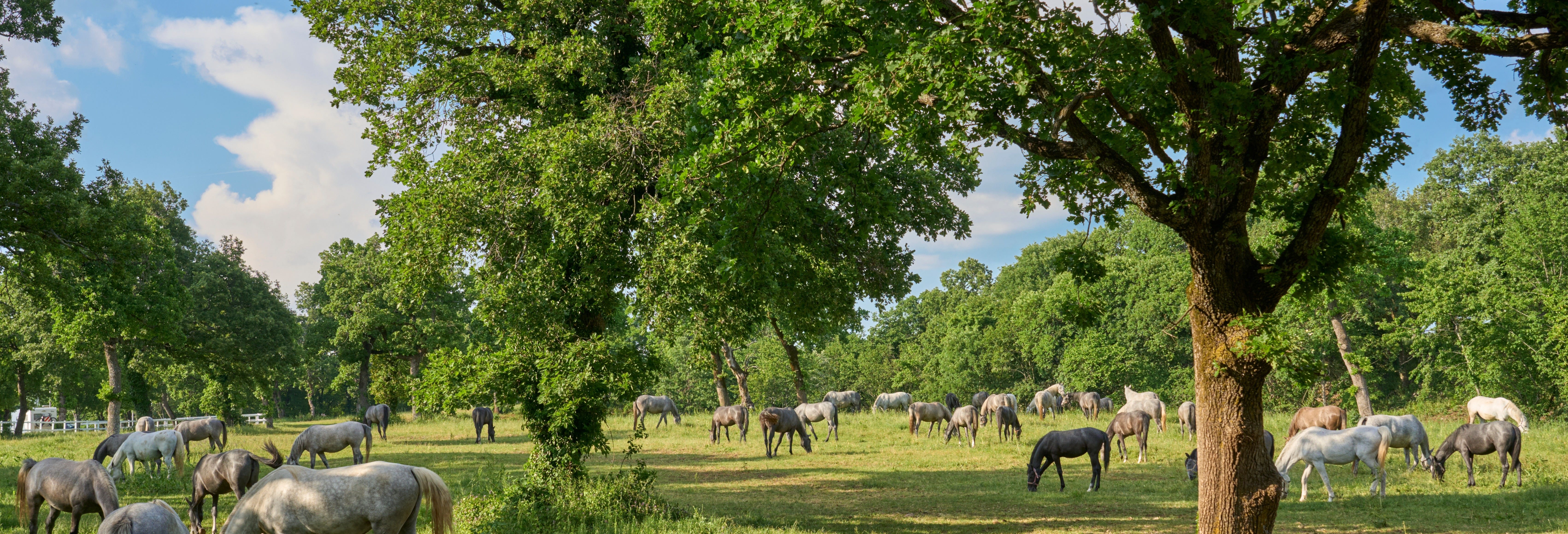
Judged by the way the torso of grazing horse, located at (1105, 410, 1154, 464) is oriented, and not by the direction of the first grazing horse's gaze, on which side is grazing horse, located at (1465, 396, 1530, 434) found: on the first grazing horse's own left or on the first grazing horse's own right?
on the first grazing horse's own right

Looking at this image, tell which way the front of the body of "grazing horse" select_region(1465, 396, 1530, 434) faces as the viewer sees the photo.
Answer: to the viewer's right

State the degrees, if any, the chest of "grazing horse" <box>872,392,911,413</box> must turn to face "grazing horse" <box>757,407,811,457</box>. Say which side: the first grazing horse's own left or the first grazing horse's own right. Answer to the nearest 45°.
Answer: approximately 90° to the first grazing horse's own left

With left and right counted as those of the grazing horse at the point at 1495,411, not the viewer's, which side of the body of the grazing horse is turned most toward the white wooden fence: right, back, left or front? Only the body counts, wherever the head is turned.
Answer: back

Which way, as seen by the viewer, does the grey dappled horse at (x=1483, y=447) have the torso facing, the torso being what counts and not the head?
to the viewer's left

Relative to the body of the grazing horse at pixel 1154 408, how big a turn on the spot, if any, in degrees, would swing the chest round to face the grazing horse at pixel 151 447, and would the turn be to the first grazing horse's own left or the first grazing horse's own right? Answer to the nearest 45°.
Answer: approximately 45° to the first grazing horse's own left

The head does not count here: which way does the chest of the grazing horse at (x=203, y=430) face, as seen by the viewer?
to the viewer's left

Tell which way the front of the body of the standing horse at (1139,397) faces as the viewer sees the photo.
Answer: to the viewer's left

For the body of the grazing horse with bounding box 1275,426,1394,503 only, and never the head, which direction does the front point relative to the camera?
to the viewer's left

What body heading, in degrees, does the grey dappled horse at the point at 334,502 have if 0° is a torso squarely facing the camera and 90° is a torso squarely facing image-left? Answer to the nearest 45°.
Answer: approximately 90°

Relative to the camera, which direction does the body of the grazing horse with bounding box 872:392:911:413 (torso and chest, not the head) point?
to the viewer's left

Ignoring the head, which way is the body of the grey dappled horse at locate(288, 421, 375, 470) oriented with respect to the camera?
to the viewer's left

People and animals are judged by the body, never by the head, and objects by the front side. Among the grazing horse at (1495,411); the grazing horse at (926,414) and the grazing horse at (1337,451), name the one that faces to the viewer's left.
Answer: the grazing horse at (1337,451)
